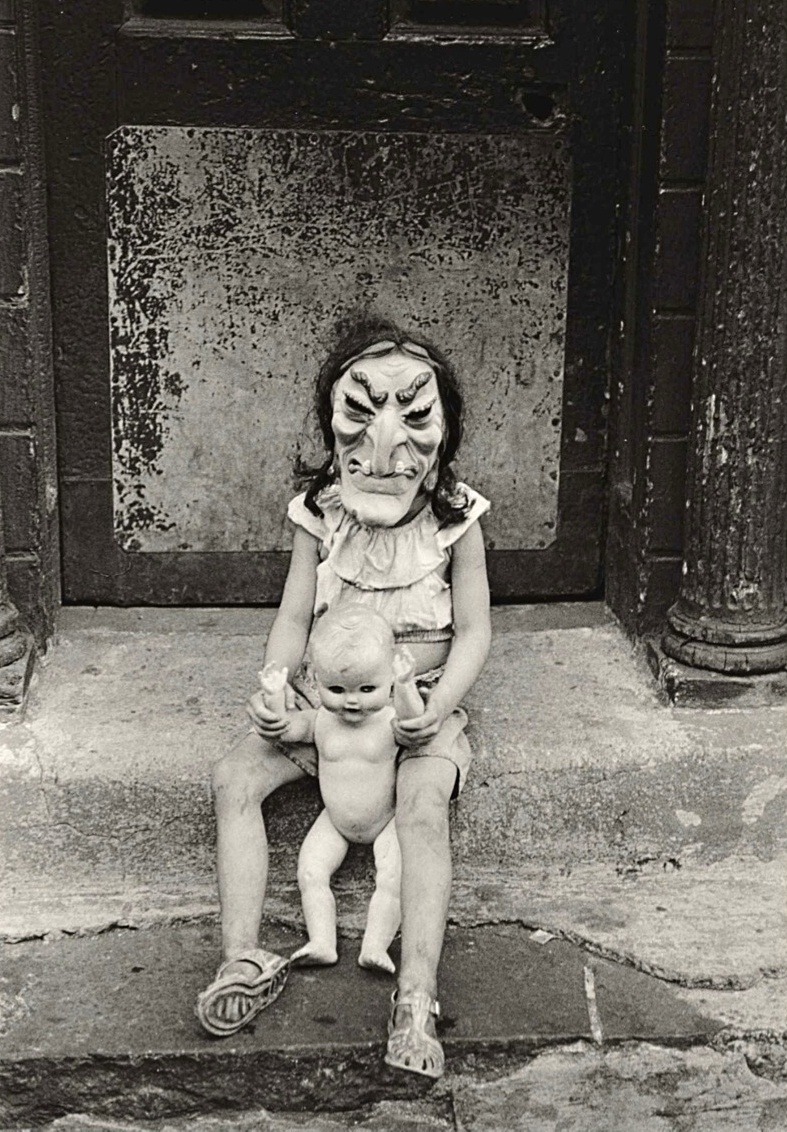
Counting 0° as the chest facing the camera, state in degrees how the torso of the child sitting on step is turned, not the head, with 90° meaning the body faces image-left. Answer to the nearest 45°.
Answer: approximately 0°

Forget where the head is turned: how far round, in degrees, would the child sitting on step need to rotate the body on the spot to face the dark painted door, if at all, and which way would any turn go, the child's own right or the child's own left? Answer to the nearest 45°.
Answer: approximately 180°

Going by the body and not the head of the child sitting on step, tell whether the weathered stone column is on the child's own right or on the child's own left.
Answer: on the child's own left
